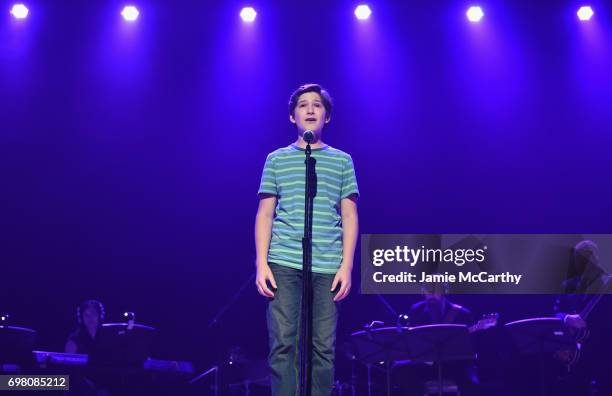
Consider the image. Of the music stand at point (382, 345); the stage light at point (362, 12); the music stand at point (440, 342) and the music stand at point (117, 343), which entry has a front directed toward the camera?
the stage light

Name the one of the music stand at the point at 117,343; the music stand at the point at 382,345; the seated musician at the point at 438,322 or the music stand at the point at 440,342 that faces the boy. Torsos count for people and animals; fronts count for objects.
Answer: the seated musician

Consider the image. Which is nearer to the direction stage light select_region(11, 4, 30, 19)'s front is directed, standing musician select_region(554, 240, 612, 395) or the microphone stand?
the microphone stand

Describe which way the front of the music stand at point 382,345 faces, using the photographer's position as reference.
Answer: facing away from the viewer

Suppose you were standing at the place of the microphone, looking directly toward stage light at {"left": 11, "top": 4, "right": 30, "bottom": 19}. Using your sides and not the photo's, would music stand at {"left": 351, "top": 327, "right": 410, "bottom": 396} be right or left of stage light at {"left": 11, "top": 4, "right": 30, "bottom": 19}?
right

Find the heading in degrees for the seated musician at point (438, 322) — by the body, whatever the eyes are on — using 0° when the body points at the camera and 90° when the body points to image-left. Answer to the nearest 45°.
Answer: approximately 0°

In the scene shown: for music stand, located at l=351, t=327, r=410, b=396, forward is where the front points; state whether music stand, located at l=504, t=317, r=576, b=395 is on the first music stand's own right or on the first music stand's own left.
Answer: on the first music stand's own right

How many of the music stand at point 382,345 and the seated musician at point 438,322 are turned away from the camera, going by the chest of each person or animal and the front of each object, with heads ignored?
1

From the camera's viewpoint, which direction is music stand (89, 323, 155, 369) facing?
away from the camera

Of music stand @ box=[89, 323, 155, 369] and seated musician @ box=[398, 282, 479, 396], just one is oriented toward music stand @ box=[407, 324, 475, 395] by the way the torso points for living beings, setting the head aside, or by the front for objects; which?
the seated musician
